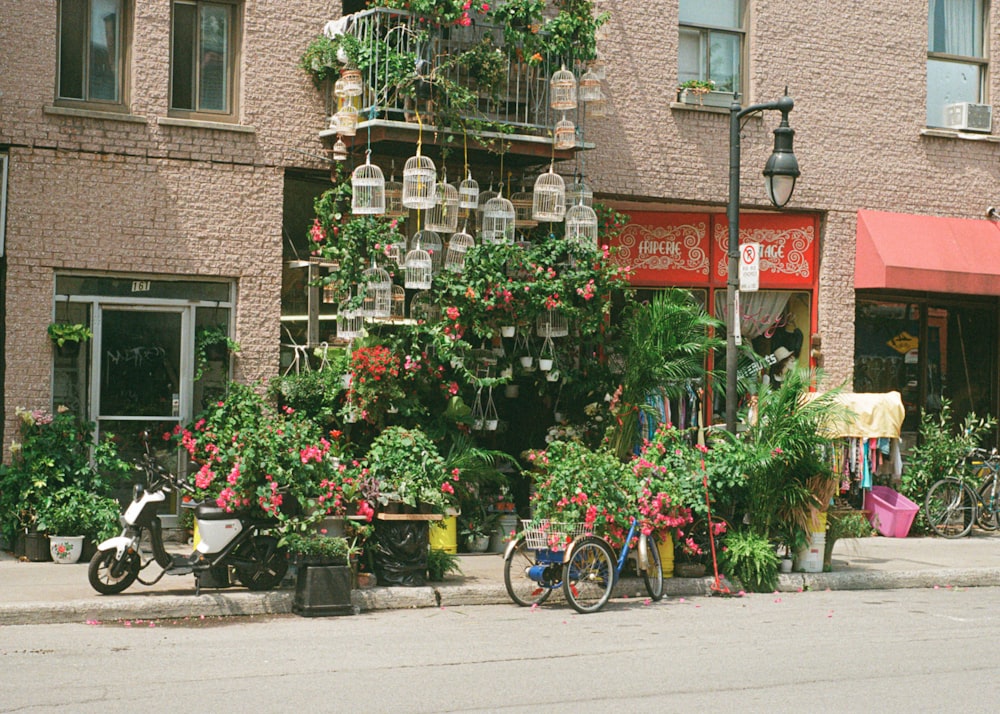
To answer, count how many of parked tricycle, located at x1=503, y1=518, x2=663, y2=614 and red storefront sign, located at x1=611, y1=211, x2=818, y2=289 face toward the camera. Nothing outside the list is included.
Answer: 1

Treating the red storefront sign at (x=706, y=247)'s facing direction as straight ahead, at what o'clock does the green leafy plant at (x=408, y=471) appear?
The green leafy plant is roughly at 1 o'clock from the red storefront sign.

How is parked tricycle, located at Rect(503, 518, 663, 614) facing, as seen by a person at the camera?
facing away from the viewer and to the right of the viewer

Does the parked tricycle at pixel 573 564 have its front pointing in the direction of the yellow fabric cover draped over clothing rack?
yes

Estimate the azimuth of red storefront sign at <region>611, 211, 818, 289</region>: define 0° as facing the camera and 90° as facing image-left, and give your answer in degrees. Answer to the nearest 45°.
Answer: approximately 0°

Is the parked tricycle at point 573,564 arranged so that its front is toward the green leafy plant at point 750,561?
yes

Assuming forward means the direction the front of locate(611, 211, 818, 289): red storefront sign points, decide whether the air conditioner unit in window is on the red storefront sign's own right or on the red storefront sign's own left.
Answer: on the red storefront sign's own left
